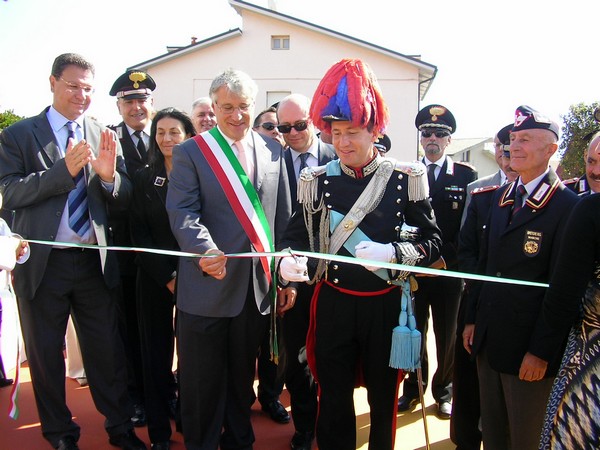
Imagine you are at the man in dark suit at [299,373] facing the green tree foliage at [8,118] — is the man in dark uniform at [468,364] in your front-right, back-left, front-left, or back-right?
back-right

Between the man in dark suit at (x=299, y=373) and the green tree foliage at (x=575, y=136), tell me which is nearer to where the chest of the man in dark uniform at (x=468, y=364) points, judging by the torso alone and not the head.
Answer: the man in dark suit

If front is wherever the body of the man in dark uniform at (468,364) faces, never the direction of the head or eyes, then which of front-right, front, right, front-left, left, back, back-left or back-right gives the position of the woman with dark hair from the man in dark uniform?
front-right

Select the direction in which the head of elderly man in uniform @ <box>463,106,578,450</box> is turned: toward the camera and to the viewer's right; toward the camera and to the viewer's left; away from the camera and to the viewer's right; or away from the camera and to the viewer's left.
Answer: toward the camera and to the viewer's left

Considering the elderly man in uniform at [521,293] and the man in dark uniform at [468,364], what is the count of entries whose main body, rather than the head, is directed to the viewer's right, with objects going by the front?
0

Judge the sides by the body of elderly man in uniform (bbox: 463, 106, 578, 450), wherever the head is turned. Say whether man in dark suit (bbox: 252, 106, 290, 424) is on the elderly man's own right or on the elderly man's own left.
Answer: on the elderly man's own right

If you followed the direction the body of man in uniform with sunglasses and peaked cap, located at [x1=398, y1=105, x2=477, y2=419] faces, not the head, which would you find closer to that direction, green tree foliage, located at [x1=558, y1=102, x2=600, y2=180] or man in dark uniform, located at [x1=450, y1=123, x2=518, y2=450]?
the man in dark uniform

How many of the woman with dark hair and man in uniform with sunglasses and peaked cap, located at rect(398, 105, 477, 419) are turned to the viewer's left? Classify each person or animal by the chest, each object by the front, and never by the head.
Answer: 0

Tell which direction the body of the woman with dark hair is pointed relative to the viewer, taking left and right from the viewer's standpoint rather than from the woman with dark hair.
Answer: facing the viewer and to the right of the viewer

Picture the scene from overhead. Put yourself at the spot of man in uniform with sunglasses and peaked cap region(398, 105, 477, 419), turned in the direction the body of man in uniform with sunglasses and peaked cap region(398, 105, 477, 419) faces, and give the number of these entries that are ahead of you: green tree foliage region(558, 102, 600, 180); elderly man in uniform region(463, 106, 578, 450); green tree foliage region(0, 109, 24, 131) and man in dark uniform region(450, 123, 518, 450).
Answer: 2

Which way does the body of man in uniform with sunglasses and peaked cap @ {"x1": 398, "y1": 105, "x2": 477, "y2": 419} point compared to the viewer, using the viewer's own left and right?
facing the viewer

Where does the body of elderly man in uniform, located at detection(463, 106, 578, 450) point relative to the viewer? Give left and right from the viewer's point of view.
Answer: facing the viewer and to the left of the viewer
